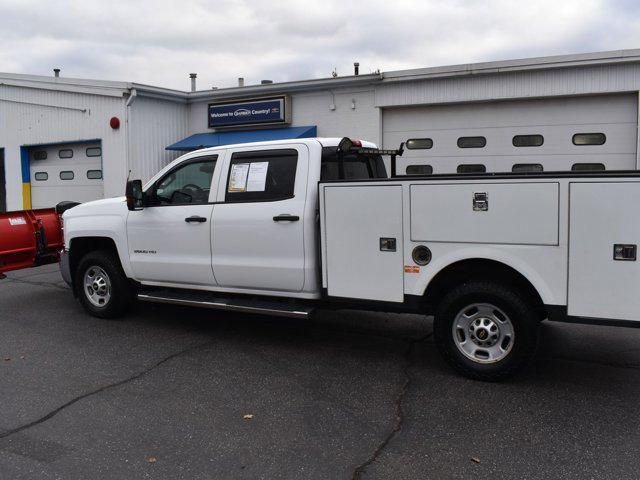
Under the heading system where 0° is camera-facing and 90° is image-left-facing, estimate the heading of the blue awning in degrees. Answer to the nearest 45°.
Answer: approximately 45°

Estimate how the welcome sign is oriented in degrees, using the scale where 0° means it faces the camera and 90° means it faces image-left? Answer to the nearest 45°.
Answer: approximately 45°

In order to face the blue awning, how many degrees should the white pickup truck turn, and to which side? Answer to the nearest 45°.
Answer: approximately 45° to its right

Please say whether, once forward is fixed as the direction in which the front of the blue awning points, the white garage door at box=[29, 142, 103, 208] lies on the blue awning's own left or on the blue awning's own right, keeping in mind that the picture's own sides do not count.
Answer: on the blue awning's own right

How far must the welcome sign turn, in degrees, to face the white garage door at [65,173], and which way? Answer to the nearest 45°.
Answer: approximately 90° to its right

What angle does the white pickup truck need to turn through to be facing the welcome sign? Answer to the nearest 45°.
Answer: approximately 45° to its right

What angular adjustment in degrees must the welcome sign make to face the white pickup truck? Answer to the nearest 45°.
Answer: approximately 45° to its left

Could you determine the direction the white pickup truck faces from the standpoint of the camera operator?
facing away from the viewer and to the left of the viewer
